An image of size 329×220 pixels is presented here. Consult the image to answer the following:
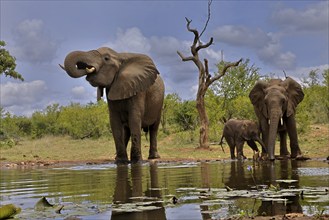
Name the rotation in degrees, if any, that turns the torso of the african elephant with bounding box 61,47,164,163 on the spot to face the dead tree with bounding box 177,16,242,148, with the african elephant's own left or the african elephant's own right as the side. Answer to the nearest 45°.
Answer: approximately 180°

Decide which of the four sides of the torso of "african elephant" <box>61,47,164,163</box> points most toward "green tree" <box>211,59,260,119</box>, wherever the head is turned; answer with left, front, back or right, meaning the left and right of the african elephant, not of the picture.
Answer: back

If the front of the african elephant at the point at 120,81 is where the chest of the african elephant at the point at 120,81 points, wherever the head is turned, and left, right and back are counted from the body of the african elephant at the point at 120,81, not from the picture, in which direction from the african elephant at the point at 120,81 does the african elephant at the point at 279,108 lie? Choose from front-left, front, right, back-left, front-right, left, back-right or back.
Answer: back-left

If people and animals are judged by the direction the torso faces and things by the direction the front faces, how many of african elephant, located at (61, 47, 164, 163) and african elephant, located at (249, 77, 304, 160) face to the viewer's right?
0

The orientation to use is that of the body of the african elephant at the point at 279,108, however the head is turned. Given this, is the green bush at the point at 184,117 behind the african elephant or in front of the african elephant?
behind

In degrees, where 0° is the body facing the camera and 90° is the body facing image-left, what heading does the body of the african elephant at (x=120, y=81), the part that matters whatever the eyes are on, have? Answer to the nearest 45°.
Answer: approximately 45°

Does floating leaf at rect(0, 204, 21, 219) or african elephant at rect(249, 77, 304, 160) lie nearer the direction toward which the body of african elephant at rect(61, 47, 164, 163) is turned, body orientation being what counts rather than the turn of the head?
the floating leaf

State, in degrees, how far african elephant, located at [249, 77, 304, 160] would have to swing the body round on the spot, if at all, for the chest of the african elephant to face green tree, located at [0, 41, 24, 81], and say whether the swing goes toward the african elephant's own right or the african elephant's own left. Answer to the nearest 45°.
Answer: approximately 135° to the african elephant's own right

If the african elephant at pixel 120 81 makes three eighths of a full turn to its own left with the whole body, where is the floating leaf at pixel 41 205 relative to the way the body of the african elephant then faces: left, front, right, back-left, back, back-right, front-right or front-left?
right

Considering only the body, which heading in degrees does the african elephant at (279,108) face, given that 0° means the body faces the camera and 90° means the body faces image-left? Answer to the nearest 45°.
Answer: approximately 0°

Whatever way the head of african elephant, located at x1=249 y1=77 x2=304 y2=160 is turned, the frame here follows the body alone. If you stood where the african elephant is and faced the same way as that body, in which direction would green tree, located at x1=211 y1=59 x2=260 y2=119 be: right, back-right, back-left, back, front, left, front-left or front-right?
back
